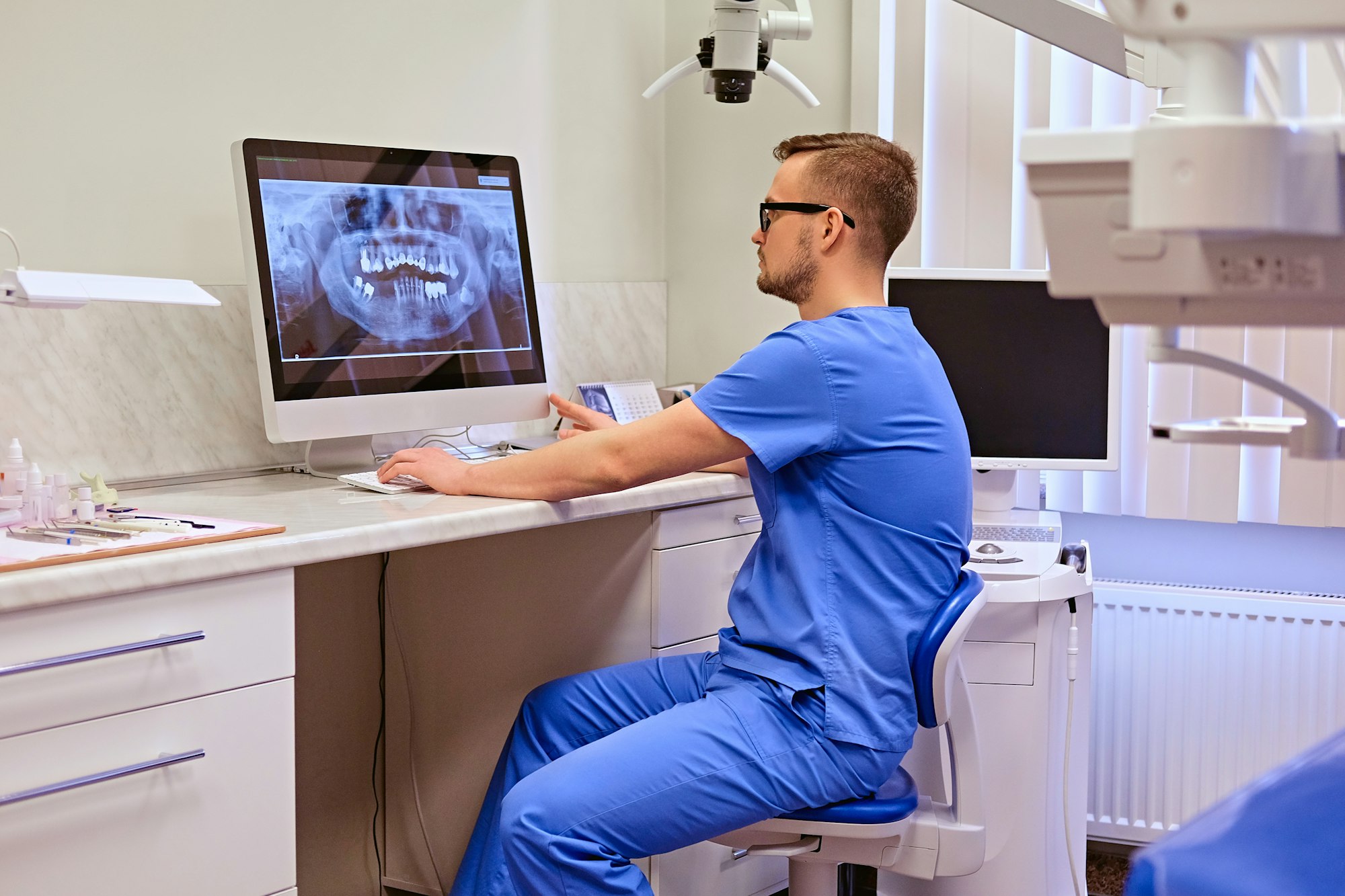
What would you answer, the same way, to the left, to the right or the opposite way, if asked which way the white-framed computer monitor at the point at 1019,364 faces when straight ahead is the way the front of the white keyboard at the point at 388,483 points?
to the right

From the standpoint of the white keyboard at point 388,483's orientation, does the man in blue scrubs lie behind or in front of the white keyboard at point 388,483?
in front

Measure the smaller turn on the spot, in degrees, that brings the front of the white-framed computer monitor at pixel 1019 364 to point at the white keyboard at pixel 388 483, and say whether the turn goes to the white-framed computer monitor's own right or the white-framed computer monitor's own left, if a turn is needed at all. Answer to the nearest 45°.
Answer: approximately 45° to the white-framed computer monitor's own right

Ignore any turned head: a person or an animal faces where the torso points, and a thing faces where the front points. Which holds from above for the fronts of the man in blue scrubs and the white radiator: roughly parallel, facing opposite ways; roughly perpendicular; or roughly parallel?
roughly perpendicular

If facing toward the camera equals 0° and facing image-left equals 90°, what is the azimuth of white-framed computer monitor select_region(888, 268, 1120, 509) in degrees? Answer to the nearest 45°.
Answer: approximately 0°

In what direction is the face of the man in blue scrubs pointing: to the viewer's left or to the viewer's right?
to the viewer's left

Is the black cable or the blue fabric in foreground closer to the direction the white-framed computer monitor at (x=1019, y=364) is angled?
the blue fabric in foreground

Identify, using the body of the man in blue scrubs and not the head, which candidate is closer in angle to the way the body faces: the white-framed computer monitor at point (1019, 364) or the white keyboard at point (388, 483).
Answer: the white keyboard

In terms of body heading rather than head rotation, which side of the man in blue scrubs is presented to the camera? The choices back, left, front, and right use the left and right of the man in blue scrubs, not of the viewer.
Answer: left

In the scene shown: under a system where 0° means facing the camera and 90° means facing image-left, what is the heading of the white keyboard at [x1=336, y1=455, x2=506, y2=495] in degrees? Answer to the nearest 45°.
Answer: approximately 315°

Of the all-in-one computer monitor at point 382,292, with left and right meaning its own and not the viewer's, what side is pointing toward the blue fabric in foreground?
front

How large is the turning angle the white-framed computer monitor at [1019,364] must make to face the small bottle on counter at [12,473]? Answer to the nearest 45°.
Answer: approximately 45° to its right

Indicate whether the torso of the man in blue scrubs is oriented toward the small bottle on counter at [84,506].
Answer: yes

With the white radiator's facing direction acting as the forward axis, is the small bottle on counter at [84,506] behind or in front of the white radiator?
in front
